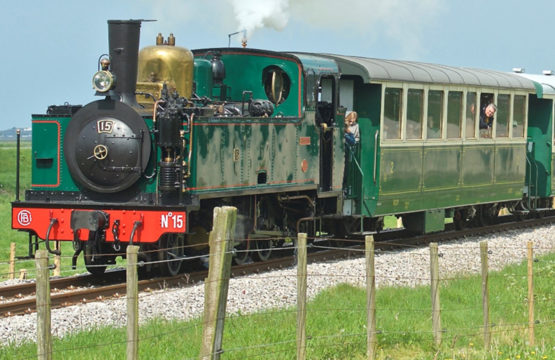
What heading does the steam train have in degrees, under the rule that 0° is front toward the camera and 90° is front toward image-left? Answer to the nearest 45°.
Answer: approximately 45°

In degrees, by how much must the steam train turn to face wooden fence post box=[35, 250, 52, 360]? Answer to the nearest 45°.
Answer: approximately 45° to its left

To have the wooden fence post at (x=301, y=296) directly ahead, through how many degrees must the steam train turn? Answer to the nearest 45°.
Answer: approximately 45° to its left

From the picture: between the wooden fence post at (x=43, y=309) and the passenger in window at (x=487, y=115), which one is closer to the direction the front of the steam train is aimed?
the wooden fence post
